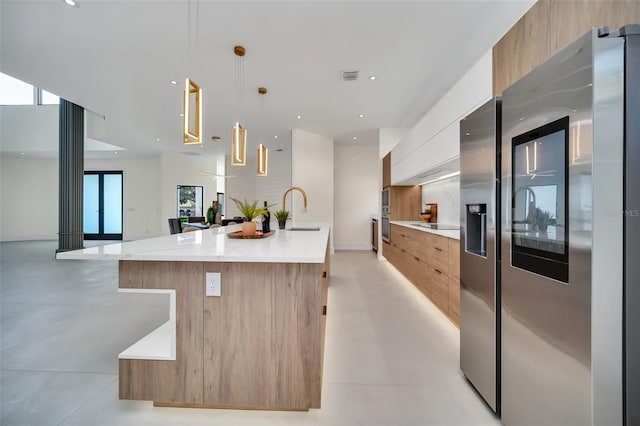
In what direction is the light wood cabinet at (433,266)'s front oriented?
to the viewer's left

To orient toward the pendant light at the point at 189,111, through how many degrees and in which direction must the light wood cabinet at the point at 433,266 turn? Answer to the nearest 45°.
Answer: approximately 45° to its left

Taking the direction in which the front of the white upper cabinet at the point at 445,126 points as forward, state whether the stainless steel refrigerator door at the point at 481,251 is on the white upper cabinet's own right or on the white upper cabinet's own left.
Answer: on the white upper cabinet's own left

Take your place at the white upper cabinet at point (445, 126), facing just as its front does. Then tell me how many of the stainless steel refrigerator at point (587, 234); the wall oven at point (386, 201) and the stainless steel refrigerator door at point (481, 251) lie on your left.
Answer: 2

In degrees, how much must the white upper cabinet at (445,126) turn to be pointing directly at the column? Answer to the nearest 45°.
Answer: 0° — it already faces it

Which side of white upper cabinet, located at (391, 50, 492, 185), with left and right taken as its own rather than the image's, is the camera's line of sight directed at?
left

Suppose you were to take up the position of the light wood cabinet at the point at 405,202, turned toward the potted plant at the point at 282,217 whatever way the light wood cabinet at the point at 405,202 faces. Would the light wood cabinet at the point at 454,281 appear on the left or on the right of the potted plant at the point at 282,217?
left

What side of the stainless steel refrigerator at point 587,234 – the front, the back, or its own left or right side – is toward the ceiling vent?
right

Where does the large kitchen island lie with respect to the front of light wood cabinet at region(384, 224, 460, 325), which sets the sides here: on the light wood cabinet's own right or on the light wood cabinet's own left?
on the light wood cabinet's own left

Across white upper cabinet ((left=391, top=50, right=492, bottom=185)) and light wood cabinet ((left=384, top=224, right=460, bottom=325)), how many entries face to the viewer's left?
2

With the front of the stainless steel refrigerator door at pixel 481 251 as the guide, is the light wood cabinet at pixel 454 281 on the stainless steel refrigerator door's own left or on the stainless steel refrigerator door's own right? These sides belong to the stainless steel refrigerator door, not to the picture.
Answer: on the stainless steel refrigerator door's own right

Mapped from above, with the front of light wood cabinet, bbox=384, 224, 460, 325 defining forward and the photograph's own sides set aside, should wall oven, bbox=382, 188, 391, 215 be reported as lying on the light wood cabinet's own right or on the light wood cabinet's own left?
on the light wood cabinet's own right

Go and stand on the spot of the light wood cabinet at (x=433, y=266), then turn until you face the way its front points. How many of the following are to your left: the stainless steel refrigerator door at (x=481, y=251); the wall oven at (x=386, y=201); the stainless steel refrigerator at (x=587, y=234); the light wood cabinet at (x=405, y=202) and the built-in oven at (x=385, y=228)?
2
